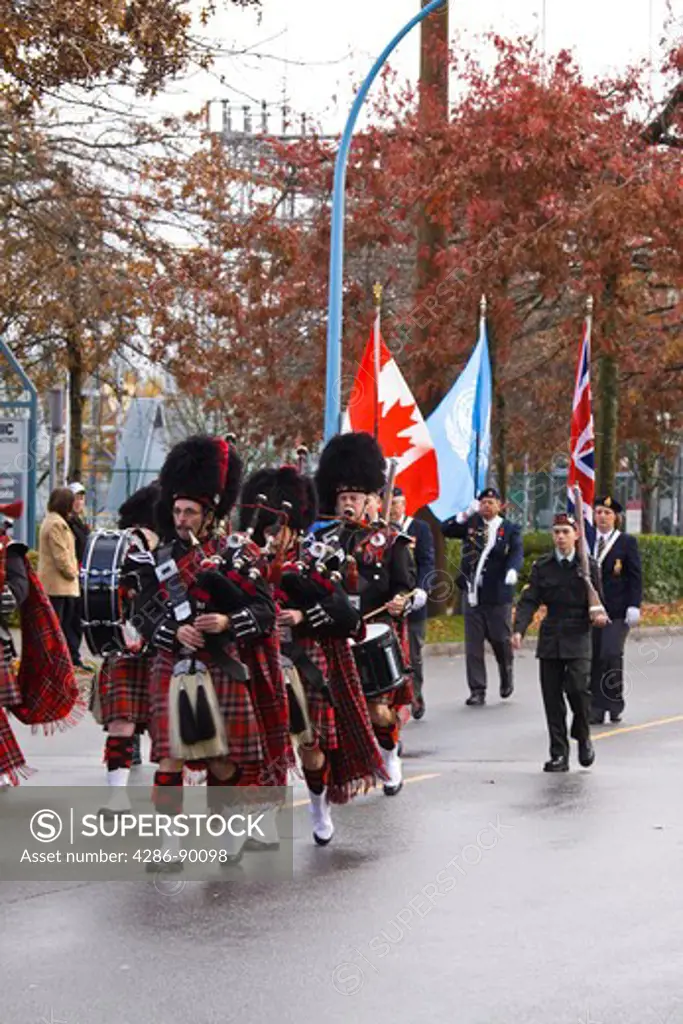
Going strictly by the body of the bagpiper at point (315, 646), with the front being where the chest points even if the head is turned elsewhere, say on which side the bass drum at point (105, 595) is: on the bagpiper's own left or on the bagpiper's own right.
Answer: on the bagpiper's own right

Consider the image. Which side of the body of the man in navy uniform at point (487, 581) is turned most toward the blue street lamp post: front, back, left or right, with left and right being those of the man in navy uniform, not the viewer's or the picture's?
right

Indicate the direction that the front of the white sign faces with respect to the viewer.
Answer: facing the viewer

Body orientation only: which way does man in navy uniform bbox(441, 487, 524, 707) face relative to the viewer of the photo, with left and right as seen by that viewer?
facing the viewer and to the left of the viewer

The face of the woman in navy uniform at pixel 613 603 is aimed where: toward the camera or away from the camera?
toward the camera

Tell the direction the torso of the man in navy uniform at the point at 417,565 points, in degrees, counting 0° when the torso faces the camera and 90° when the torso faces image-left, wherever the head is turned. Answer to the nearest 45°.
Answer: approximately 45°

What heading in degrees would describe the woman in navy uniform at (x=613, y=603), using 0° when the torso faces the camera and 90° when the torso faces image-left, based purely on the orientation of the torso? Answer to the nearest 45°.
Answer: approximately 45°

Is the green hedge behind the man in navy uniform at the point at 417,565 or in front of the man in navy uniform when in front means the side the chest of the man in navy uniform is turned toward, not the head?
behind

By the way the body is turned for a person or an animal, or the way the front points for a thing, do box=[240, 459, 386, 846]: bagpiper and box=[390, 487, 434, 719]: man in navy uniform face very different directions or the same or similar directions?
same or similar directions

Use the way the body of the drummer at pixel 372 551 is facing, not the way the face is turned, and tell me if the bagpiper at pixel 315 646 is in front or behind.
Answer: in front

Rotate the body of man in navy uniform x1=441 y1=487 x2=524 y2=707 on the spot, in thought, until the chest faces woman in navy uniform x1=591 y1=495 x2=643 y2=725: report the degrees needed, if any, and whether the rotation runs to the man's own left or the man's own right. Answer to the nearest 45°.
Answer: approximately 90° to the man's own left

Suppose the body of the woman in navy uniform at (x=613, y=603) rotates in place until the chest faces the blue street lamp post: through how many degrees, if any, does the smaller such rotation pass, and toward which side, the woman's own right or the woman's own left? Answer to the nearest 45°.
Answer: approximately 90° to the woman's own right

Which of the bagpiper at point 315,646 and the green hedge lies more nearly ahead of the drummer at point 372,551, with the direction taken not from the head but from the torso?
the bagpiper

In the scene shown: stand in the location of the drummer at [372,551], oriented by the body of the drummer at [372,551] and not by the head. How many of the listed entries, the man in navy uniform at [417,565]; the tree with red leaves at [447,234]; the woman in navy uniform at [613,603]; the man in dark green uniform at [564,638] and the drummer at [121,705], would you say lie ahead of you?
1
